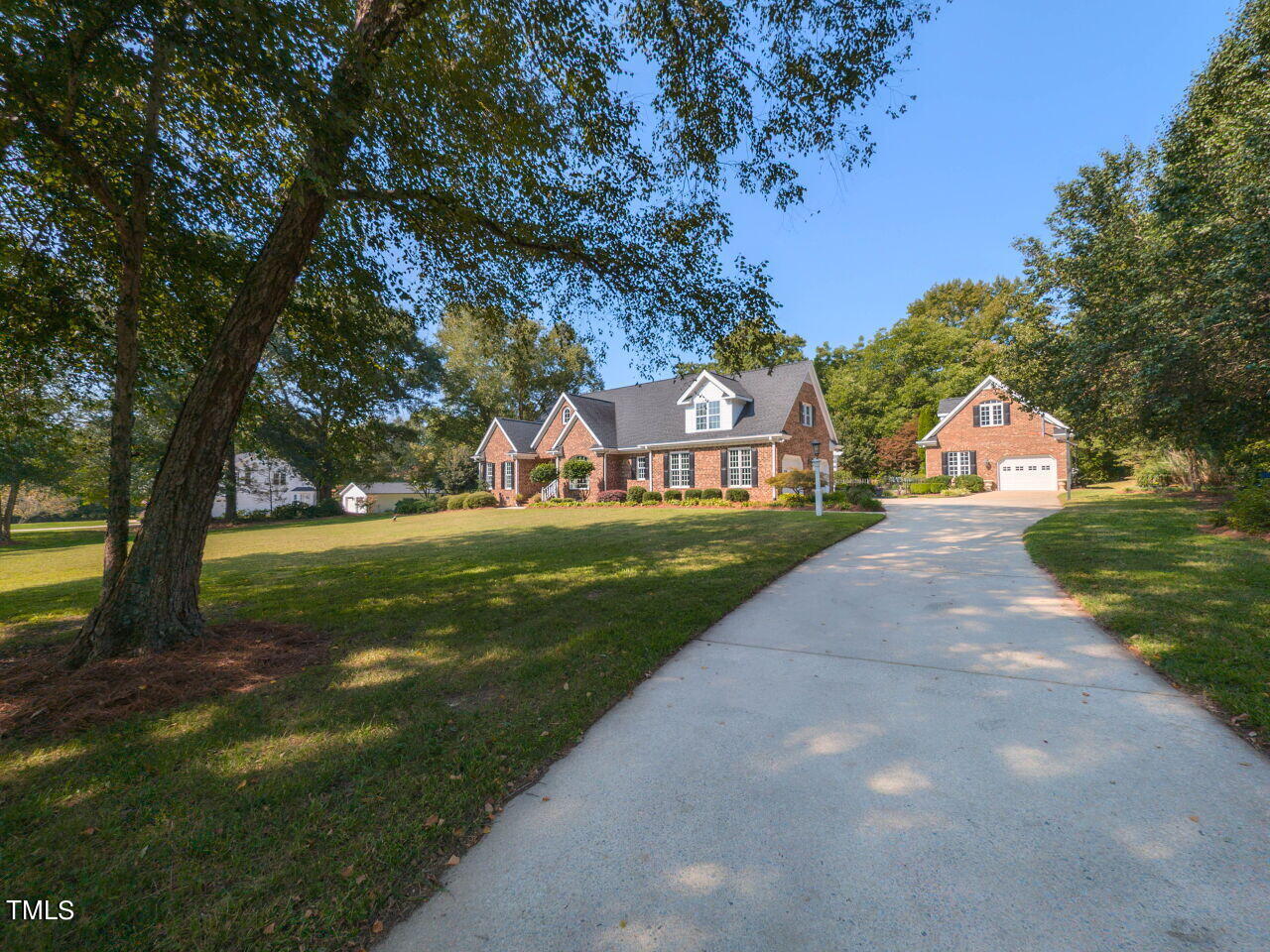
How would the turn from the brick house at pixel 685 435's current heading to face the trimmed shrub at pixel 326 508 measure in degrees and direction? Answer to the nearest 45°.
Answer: approximately 45° to its right

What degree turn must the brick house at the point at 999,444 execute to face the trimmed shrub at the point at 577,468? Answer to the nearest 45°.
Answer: approximately 45° to its right

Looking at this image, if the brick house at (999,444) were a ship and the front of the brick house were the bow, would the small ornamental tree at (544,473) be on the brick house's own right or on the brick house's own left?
on the brick house's own right

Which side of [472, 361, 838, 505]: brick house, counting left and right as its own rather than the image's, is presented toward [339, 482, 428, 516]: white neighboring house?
right

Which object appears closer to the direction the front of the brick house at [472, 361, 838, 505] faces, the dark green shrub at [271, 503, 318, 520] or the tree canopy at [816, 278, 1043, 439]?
the dark green shrub

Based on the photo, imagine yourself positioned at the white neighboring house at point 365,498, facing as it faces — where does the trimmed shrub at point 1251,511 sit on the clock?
The trimmed shrub is roughly at 10 o'clock from the white neighboring house.

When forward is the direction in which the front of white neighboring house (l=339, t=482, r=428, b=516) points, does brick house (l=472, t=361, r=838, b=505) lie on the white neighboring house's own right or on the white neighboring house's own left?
on the white neighboring house's own left

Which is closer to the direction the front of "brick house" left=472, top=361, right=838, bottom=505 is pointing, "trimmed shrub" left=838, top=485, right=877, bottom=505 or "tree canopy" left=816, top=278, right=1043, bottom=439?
the trimmed shrub

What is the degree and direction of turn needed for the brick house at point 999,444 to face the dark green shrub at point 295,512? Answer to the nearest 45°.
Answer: approximately 45° to its right

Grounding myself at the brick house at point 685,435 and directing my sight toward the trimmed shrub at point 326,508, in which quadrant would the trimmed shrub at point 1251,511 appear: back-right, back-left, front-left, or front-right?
back-left
